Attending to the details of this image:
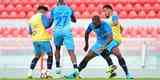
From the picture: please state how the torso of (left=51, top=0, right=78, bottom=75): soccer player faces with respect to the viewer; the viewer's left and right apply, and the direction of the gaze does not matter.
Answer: facing away from the viewer

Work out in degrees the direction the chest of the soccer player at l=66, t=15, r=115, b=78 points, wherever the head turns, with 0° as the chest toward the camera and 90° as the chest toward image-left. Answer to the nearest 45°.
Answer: approximately 45°

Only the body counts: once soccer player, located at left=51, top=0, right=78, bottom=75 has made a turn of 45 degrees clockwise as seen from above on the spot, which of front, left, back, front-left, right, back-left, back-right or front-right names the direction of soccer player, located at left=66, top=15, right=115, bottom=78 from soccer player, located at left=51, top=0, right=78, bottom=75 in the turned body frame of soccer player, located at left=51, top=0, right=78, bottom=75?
front-right

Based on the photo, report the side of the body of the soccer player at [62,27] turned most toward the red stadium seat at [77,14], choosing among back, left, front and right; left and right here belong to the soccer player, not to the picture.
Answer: front
